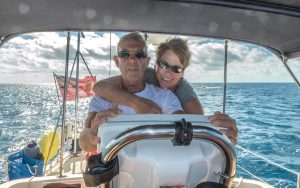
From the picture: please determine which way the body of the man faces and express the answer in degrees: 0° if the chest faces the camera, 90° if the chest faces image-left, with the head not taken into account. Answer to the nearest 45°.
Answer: approximately 0°
